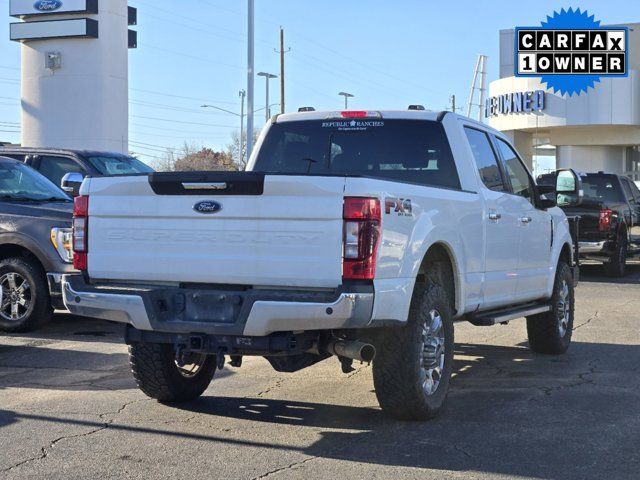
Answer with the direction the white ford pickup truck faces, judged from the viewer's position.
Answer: facing away from the viewer and to the right of the viewer

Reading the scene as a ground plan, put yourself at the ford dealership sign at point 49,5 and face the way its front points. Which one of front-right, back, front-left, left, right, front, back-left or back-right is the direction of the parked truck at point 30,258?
front

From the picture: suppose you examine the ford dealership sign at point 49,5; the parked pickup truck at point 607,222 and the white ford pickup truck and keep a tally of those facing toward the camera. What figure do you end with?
1

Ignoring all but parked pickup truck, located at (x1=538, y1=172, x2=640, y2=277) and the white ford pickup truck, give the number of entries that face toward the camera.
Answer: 0

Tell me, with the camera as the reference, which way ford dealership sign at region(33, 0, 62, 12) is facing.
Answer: facing the viewer

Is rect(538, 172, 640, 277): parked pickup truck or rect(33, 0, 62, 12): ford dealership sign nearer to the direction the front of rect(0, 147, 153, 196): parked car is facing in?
the parked pickup truck

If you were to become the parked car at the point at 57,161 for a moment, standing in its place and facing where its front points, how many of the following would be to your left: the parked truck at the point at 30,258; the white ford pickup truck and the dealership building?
1

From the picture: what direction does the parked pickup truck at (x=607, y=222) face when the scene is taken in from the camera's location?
facing away from the viewer and to the right of the viewer

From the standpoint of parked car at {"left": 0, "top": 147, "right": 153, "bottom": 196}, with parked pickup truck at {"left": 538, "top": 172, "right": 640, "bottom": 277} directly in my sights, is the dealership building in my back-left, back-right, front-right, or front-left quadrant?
front-left

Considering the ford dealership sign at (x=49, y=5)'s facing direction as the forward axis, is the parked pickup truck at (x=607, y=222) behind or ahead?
ahead

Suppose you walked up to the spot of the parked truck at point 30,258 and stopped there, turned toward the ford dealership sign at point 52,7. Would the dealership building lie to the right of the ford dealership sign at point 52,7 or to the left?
right

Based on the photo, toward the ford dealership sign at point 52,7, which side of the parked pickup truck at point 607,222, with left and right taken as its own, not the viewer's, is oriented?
left

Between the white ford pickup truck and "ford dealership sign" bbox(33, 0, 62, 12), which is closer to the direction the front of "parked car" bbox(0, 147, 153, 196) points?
the white ford pickup truck

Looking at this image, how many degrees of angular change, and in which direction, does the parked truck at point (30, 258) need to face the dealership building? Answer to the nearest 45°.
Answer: approximately 90° to its left

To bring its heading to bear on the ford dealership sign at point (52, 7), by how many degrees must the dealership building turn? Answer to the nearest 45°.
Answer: approximately 45° to its right

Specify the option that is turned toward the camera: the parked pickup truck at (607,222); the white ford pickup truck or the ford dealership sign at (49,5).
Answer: the ford dealership sign

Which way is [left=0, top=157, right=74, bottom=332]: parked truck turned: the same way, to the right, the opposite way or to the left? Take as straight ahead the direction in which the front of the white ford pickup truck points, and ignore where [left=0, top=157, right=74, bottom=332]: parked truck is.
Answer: to the right

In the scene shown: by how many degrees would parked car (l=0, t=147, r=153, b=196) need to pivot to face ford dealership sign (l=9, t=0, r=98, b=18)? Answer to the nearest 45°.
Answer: approximately 135° to its left

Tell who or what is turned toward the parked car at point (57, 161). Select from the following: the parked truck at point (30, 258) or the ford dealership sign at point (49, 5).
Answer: the ford dealership sign

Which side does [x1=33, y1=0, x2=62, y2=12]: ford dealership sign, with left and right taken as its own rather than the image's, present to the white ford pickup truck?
front
